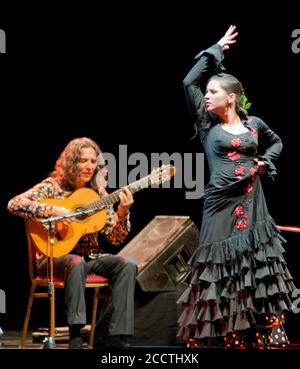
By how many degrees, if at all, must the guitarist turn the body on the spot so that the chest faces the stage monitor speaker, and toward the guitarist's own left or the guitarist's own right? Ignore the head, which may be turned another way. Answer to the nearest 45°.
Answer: approximately 90° to the guitarist's own left

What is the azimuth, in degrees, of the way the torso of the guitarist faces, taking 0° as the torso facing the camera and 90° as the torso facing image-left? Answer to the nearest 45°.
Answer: approximately 315°
